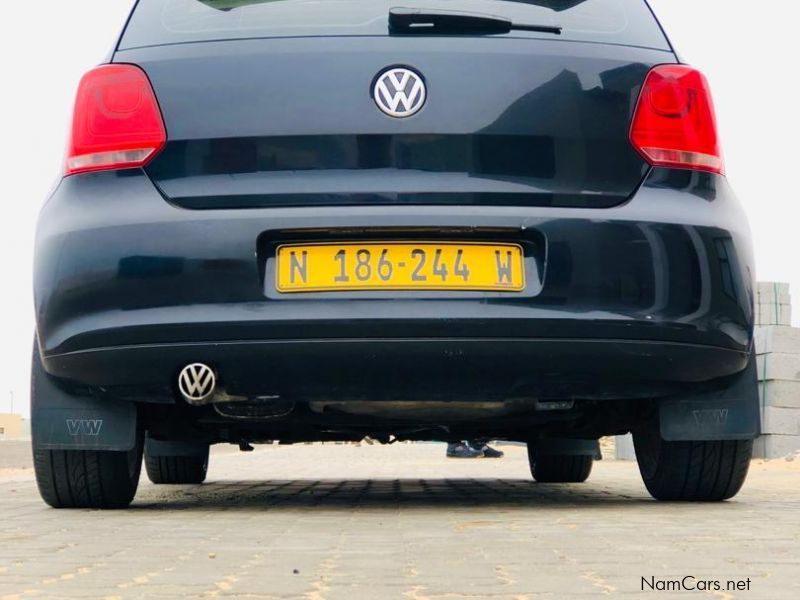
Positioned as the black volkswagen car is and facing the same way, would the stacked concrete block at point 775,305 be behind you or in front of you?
in front

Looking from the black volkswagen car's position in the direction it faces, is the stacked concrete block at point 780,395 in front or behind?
in front

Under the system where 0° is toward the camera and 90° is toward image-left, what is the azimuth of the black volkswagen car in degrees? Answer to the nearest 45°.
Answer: approximately 180°
